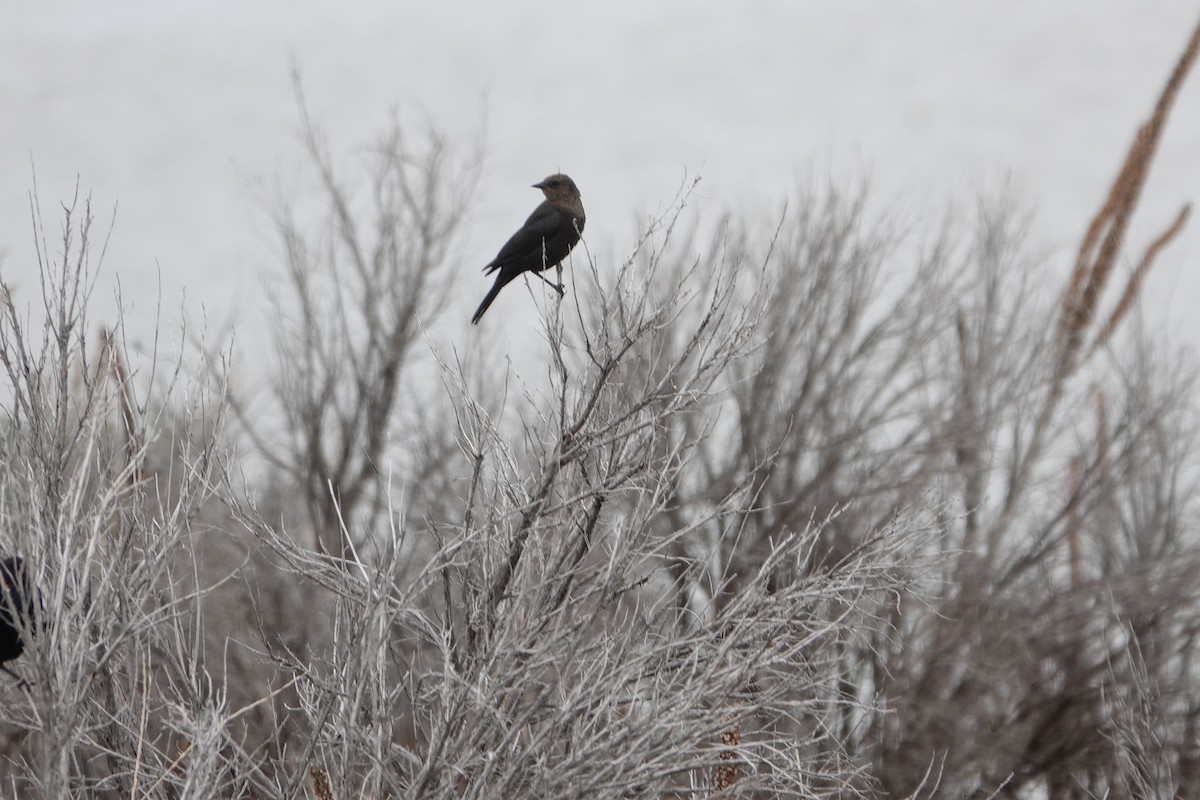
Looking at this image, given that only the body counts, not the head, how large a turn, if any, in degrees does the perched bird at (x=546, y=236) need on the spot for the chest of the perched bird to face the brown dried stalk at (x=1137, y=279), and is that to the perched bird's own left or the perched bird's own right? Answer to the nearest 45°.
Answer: approximately 45° to the perched bird's own left

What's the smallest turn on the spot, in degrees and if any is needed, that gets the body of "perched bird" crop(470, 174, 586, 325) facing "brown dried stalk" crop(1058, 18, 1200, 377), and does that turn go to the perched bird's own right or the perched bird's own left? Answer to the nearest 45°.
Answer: approximately 45° to the perched bird's own left

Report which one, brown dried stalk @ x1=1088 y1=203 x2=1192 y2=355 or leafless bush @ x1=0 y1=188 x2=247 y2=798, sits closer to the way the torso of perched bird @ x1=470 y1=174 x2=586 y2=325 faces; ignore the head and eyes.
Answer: the brown dried stalk

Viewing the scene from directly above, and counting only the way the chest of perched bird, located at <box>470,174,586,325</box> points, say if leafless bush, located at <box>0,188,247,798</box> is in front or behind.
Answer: behind

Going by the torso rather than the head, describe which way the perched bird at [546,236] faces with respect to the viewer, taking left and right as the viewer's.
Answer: facing to the right of the viewer

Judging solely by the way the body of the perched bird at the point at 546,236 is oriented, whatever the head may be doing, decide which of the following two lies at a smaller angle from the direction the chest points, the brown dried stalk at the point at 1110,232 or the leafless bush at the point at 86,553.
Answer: the brown dried stalk
